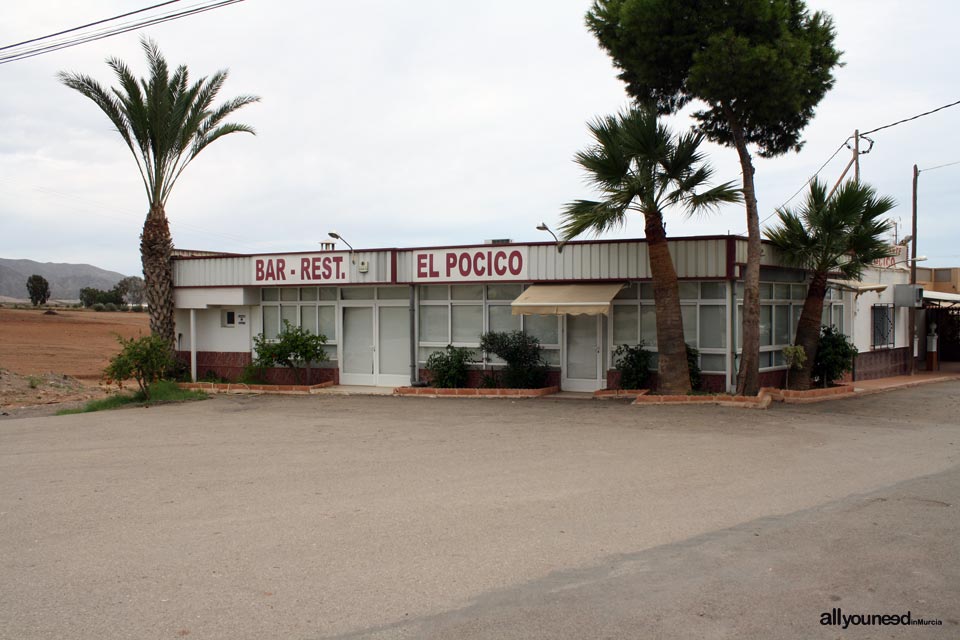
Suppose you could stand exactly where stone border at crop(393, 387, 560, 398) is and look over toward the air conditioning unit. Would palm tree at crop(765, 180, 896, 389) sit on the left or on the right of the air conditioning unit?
right

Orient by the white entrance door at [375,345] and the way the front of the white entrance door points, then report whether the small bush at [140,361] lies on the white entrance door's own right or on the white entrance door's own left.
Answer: on the white entrance door's own right

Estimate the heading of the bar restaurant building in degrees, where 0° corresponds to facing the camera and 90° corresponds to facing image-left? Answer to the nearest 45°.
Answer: approximately 0°

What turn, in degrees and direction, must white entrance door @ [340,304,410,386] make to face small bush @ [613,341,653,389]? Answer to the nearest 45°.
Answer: approximately 45° to its left

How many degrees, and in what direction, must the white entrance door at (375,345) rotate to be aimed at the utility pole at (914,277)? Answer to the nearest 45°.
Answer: approximately 90° to its left

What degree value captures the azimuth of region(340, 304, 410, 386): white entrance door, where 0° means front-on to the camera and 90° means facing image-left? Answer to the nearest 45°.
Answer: approximately 0°
